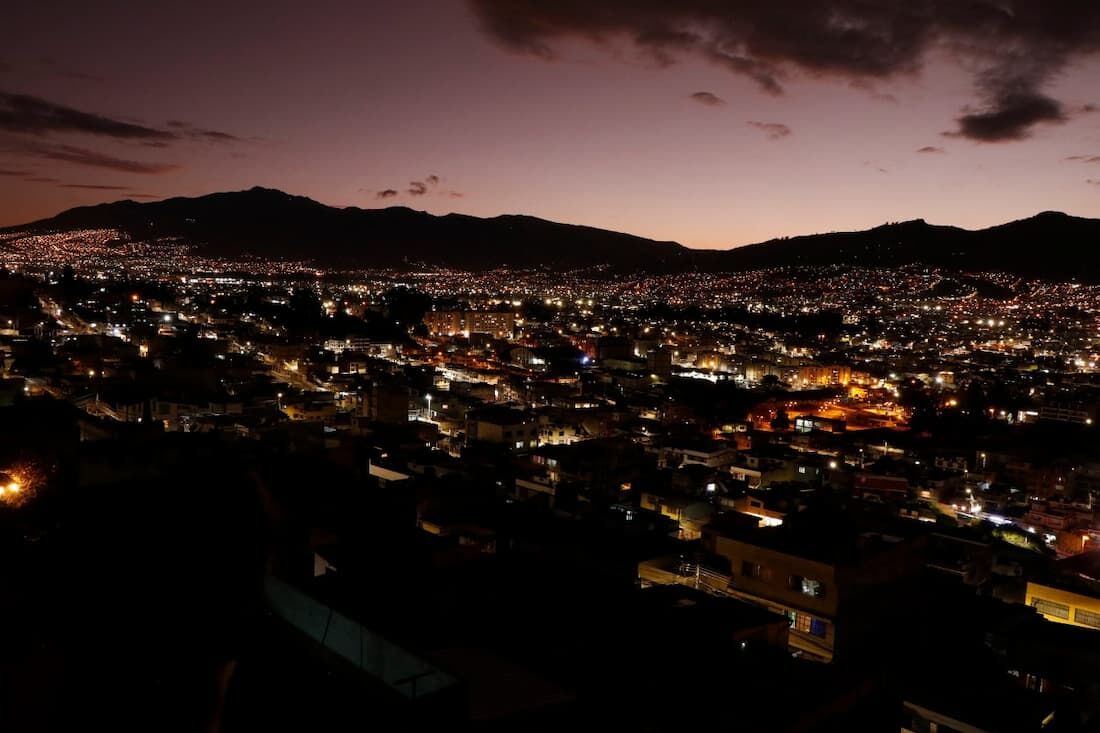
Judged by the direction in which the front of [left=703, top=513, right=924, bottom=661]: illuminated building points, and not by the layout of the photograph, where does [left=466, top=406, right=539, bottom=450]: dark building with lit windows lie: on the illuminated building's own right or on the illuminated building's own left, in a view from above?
on the illuminated building's own right

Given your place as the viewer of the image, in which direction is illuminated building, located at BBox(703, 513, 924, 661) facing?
facing the viewer and to the left of the viewer

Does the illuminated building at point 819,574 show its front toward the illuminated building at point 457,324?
no

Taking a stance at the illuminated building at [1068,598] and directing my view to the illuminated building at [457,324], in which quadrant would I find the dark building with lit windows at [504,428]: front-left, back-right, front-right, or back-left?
front-left
